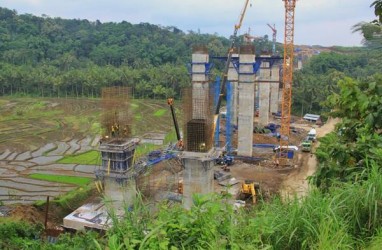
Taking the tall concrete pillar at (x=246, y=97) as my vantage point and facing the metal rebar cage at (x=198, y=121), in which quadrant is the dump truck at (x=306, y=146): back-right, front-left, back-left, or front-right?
back-left

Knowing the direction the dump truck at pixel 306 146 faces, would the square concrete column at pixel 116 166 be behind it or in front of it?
in front

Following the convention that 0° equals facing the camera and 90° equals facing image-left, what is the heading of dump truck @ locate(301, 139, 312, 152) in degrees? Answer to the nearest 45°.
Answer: approximately 0°

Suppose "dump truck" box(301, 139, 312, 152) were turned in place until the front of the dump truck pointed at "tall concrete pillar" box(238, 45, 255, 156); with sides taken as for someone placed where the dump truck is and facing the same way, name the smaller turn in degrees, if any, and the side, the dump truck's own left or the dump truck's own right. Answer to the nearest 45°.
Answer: approximately 45° to the dump truck's own right

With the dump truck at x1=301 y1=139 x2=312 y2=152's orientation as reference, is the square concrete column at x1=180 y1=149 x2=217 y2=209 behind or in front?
in front

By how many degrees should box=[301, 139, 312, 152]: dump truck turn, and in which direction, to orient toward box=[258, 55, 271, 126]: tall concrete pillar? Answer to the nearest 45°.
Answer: approximately 135° to its right

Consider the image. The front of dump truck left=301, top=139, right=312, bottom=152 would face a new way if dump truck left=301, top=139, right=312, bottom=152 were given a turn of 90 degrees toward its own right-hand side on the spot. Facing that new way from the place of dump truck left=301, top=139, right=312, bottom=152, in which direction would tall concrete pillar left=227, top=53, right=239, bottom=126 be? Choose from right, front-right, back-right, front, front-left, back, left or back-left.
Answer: front-right

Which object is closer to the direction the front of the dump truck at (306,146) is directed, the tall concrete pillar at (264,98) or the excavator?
the excavator
